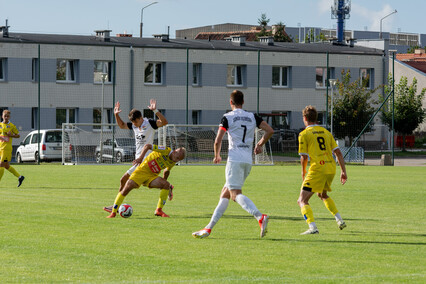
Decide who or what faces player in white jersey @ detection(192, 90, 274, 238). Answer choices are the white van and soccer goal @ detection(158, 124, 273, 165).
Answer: the soccer goal

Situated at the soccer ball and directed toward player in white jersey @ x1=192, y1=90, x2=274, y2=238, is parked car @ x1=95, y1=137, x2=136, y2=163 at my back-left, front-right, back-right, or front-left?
back-left

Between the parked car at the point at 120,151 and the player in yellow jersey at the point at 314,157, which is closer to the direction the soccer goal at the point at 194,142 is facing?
the player in yellow jersey

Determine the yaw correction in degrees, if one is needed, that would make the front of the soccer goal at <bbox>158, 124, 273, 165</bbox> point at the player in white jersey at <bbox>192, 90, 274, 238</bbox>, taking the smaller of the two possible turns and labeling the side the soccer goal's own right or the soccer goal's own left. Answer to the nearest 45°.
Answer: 0° — it already faces them

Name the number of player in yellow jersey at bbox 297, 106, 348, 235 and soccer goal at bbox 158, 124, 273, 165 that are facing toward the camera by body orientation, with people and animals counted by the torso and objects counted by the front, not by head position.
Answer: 1

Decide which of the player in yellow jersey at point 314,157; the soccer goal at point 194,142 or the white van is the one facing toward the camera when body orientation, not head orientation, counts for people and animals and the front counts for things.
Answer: the soccer goal

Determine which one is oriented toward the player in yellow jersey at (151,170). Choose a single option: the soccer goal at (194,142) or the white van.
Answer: the soccer goal

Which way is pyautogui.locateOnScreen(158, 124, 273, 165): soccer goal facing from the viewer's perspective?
toward the camera

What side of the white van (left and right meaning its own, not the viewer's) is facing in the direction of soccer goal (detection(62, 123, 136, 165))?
back

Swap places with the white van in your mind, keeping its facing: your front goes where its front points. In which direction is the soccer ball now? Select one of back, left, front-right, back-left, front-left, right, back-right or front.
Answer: back-left

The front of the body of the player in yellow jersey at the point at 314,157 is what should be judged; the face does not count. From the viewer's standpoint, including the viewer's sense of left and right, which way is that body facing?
facing away from the viewer and to the left of the viewer

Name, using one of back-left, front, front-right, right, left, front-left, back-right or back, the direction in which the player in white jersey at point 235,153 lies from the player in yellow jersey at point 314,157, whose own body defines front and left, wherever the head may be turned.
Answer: left

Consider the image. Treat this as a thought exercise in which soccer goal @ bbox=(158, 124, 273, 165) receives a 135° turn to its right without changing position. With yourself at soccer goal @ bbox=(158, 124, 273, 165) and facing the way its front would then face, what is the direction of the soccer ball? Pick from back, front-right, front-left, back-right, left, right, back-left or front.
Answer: back-left
